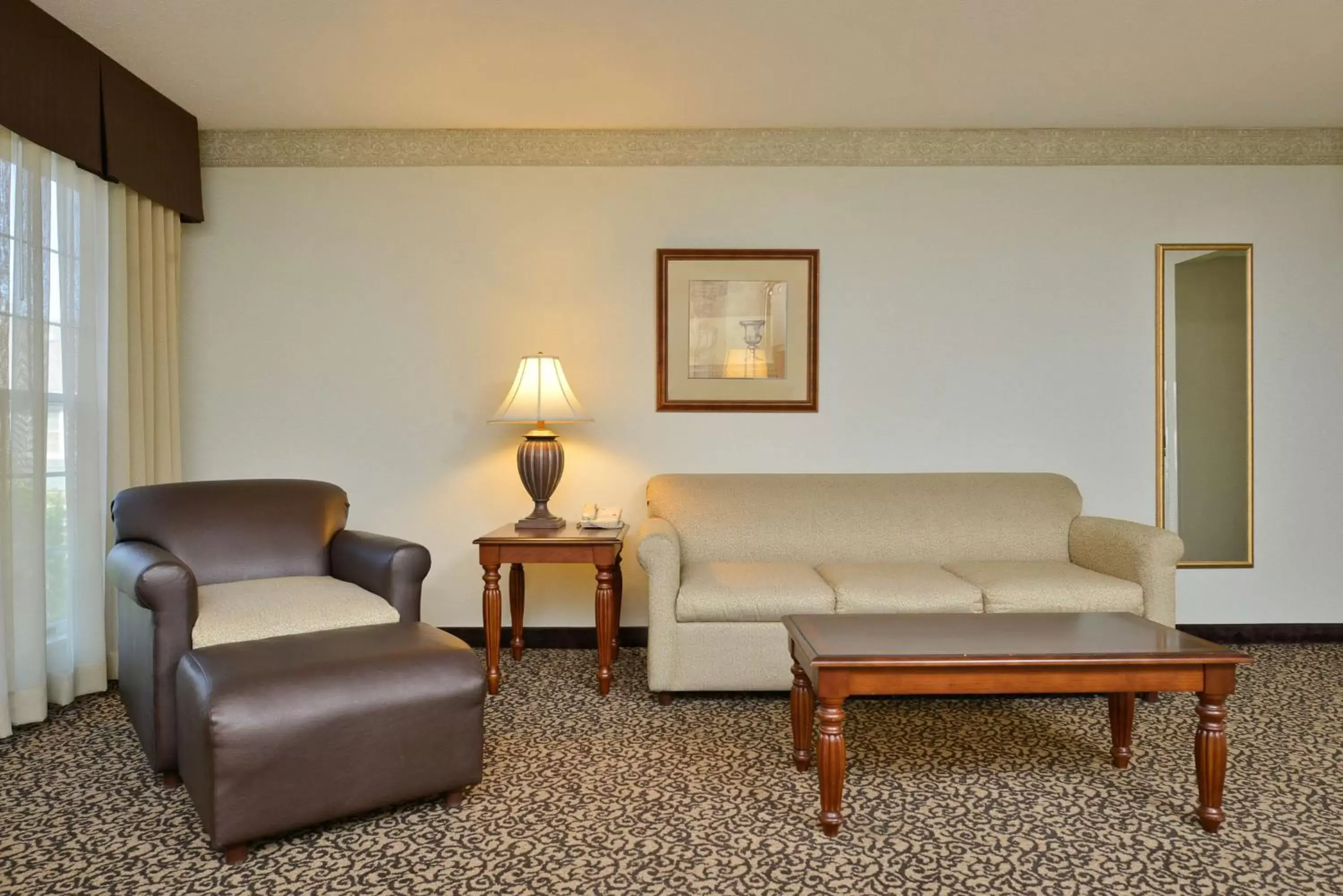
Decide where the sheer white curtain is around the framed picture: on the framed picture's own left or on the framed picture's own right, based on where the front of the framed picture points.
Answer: on the framed picture's own right

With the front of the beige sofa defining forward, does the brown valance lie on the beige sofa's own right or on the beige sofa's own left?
on the beige sofa's own right

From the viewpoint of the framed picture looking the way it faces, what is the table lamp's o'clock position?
The table lamp is roughly at 2 o'clock from the framed picture.

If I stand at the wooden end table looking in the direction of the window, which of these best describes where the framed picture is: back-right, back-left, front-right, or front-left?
back-right

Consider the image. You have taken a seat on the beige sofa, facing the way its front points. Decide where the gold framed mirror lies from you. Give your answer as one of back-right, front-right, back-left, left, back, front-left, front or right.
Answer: back-left

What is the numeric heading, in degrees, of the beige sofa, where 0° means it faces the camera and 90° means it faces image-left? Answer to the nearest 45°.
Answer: approximately 0°

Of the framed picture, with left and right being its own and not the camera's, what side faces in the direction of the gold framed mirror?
left

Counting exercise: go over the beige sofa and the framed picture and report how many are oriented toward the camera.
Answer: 2

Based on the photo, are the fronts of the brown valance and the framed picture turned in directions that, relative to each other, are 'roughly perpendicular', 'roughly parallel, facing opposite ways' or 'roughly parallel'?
roughly perpendicular

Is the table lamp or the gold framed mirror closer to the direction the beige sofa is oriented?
the table lamp

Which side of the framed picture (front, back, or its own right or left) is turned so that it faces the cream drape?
right

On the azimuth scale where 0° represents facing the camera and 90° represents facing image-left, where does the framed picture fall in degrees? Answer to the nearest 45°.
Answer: approximately 0°

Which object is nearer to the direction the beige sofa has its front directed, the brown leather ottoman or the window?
the brown leather ottoman
